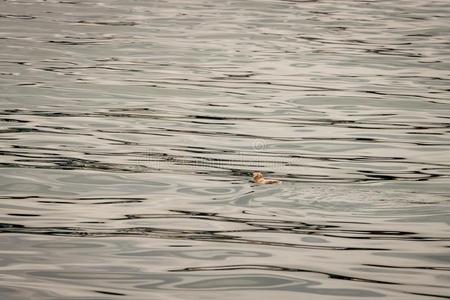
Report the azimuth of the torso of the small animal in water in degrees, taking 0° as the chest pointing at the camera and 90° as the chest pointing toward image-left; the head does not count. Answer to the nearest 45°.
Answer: approximately 90°
